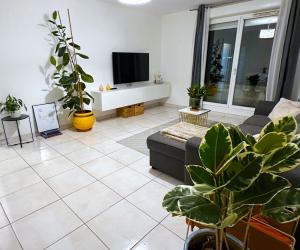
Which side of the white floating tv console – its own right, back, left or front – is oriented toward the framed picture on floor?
right

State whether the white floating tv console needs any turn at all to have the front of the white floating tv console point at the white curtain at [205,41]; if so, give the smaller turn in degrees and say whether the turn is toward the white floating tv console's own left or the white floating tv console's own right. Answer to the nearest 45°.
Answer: approximately 45° to the white floating tv console's own left

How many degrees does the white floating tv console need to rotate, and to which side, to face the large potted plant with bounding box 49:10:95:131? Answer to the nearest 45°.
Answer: approximately 90° to its right

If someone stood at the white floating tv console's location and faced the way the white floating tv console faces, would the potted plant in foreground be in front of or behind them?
in front

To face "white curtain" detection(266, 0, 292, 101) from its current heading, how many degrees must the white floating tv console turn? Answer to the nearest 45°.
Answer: approximately 45° to its left

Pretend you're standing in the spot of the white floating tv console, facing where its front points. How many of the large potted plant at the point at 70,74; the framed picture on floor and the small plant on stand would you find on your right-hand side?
3

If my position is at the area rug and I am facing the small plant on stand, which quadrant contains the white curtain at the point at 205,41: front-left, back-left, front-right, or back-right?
back-right

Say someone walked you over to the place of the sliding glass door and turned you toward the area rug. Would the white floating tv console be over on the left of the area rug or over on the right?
right

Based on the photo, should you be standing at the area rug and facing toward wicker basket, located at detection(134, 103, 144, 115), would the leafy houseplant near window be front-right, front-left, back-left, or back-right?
front-right
